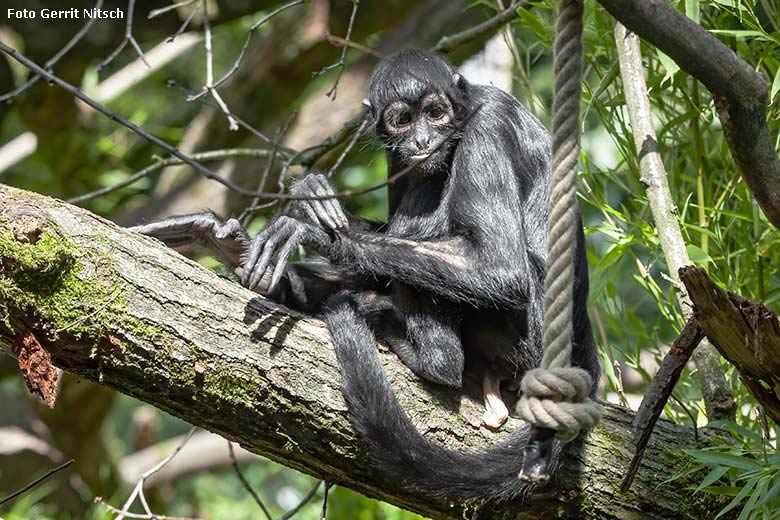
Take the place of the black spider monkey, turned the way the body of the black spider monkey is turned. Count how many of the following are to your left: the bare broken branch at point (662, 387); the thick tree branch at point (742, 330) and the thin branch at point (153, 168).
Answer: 2

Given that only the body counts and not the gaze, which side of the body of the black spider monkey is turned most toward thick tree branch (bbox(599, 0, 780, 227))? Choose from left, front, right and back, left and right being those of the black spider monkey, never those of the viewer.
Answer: left

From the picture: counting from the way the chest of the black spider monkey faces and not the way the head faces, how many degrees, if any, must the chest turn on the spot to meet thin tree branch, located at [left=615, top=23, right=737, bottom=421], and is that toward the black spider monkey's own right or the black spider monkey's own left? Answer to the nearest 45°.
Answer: approximately 135° to the black spider monkey's own left

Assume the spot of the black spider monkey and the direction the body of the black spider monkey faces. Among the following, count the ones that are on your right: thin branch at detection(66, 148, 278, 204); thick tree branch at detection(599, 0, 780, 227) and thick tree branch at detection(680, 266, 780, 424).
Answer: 1

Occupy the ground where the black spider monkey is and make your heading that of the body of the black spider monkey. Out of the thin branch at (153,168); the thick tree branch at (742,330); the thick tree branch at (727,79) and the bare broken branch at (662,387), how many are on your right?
1

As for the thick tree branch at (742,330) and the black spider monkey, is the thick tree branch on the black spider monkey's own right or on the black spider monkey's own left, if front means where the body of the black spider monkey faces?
on the black spider monkey's own left

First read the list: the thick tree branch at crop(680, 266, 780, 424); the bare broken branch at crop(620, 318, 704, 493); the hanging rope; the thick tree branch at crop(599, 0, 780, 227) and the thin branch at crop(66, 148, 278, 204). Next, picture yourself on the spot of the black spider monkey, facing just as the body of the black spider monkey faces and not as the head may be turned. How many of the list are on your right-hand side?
1

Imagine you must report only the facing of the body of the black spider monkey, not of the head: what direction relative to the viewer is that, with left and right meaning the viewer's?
facing the viewer and to the left of the viewer
